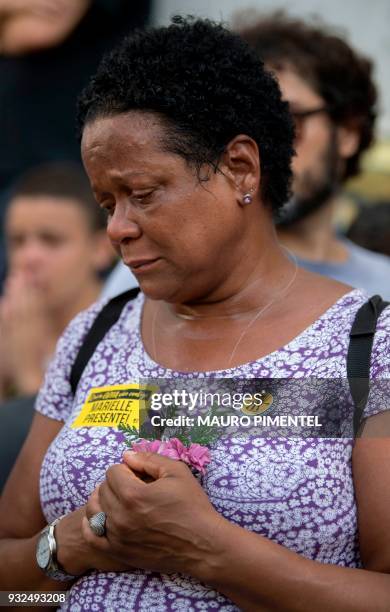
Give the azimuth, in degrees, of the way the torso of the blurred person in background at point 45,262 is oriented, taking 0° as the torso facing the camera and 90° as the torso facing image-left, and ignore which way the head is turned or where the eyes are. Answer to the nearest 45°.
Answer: approximately 45°

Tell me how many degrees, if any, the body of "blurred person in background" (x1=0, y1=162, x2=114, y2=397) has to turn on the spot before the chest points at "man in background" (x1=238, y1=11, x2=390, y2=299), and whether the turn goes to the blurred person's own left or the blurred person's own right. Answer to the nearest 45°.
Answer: approximately 90° to the blurred person's own left

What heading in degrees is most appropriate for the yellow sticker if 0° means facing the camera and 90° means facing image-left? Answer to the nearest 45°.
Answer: approximately 0°

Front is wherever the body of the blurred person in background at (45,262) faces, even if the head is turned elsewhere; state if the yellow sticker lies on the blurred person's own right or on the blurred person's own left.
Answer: on the blurred person's own left

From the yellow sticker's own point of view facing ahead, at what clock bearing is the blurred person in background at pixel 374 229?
The blurred person in background is roughly at 7 o'clock from the yellow sticker.

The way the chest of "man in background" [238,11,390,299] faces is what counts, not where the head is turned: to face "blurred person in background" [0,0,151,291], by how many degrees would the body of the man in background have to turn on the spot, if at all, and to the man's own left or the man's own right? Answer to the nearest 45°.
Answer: approximately 90° to the man's own right

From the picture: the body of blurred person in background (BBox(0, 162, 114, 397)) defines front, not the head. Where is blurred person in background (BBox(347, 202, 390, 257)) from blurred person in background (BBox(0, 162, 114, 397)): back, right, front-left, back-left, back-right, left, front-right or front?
back-left
